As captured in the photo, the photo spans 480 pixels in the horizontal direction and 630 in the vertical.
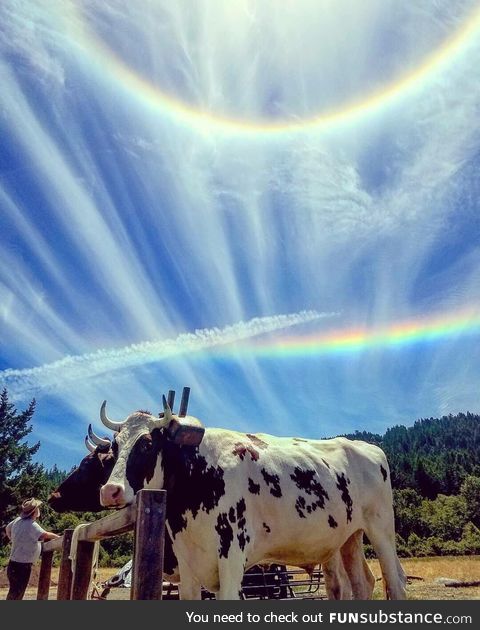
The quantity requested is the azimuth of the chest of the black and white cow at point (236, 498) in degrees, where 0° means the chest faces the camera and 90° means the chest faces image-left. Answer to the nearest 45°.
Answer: approximately 45°

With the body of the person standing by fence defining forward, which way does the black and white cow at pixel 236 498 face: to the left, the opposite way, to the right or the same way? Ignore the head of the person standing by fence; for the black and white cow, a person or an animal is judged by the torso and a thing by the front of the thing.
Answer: the opposite way

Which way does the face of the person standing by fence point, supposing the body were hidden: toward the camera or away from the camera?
away from the camera

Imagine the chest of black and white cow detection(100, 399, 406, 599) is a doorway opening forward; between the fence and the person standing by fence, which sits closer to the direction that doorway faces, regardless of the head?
the fence

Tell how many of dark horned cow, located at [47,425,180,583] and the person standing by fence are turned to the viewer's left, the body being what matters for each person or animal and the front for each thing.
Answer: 1

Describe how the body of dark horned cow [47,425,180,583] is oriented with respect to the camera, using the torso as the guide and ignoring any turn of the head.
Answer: to the viewer's left

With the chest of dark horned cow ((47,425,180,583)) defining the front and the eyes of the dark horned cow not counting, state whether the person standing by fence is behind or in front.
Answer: in front

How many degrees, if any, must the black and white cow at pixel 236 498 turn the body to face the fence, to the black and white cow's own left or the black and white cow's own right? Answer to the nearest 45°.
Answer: approximately 45° to the black and white cow's own left
